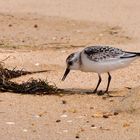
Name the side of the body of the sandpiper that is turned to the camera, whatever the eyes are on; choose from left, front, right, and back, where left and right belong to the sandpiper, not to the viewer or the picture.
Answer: left

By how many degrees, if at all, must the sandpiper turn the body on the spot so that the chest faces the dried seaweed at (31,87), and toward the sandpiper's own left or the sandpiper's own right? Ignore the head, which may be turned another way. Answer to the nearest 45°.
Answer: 0° — it already faces it
